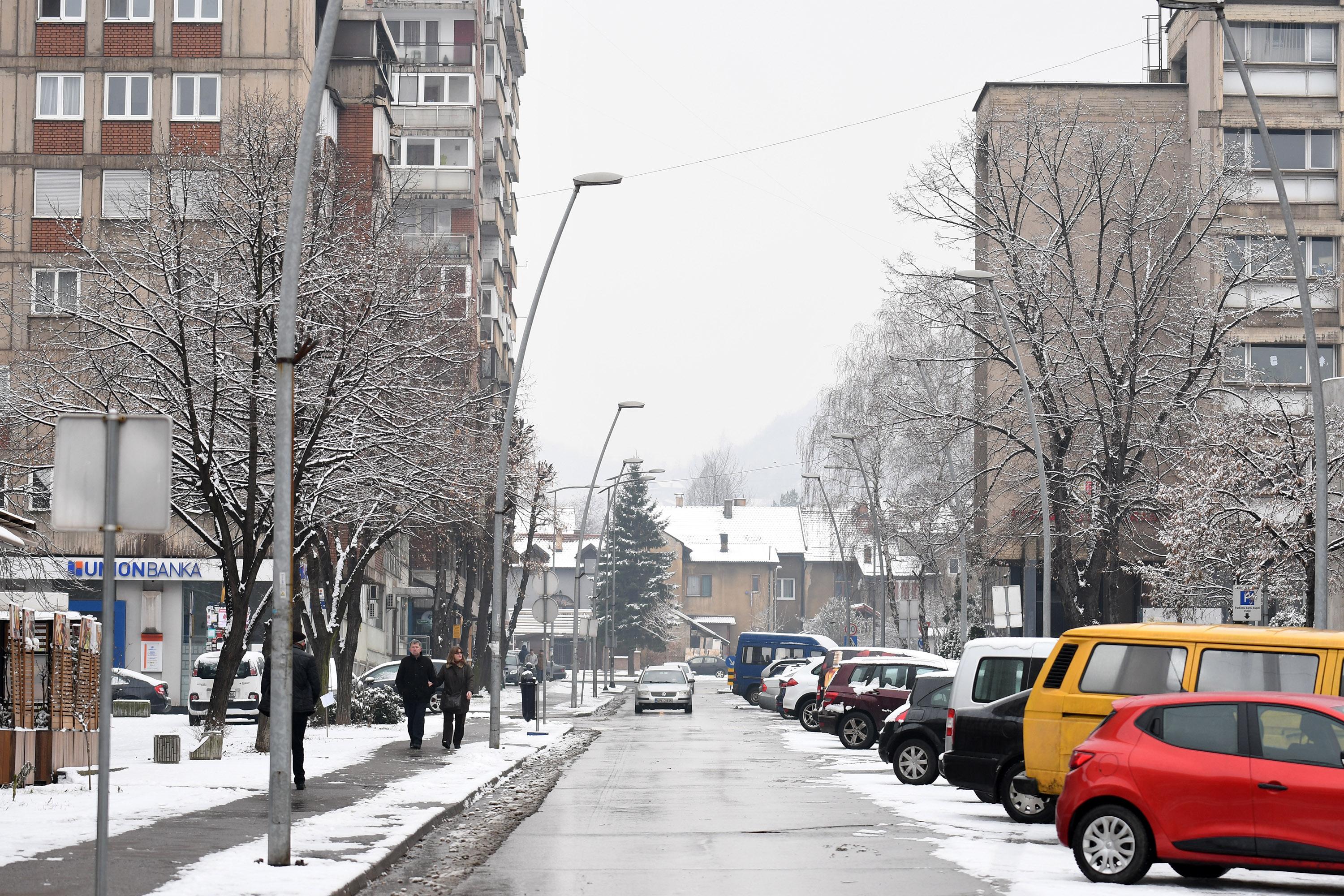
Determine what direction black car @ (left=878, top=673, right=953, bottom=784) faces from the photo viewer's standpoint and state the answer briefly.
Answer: facing to the right of the viewer

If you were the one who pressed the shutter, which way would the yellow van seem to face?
facing to the right of the viewer

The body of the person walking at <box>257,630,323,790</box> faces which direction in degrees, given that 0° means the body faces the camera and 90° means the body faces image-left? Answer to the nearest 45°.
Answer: approximately 180°

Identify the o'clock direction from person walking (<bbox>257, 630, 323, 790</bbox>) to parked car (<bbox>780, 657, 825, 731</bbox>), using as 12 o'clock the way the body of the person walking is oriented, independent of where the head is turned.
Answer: The parked car is roughly at 1 o'clock from the person walking.

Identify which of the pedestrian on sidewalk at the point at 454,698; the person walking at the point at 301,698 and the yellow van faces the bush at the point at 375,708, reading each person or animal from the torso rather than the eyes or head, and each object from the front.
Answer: the person walking

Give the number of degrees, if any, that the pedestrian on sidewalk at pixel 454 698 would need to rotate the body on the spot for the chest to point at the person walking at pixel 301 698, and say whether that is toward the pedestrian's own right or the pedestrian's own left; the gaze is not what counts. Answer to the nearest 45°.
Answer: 0° — they already face them

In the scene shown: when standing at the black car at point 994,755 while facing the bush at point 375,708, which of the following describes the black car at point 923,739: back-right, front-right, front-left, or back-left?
front-right

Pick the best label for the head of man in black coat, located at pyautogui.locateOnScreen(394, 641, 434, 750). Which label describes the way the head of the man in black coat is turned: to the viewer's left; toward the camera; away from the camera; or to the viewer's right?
toward the camera

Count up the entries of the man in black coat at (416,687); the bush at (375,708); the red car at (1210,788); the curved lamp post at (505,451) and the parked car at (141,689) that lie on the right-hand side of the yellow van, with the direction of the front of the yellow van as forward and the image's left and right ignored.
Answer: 1

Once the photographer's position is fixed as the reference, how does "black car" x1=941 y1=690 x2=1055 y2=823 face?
facing to the right of the viewer

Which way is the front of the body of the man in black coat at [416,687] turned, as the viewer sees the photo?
toward the camera
